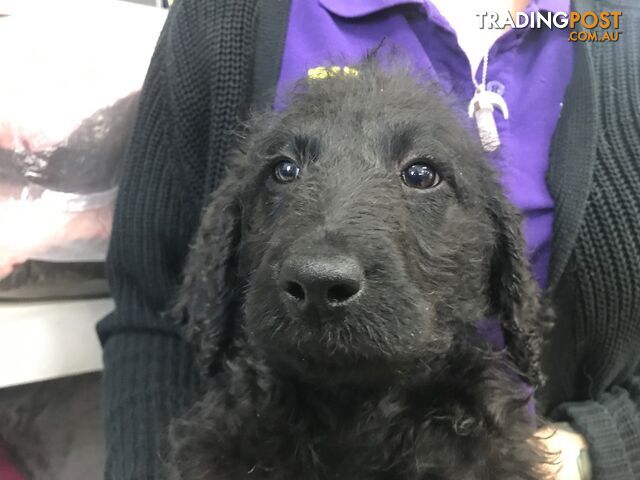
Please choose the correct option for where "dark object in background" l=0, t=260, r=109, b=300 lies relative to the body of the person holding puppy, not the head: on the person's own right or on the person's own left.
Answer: on the person's own right

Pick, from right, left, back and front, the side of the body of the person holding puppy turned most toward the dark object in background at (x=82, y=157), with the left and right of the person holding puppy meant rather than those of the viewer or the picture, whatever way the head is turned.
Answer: right

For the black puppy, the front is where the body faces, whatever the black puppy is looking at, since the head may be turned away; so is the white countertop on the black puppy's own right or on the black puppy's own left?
on the black puppy's own right

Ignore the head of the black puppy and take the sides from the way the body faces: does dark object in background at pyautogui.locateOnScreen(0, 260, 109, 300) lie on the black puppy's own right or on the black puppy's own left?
on the black puppy's own right

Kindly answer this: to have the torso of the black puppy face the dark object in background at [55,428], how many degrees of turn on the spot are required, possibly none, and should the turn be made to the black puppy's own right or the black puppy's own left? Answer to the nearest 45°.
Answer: approximately 135° to the black puppy's own right

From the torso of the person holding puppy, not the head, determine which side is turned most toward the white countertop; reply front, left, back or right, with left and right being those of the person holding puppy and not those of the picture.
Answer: right

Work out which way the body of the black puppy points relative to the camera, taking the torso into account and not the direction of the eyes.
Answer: toward the camera
